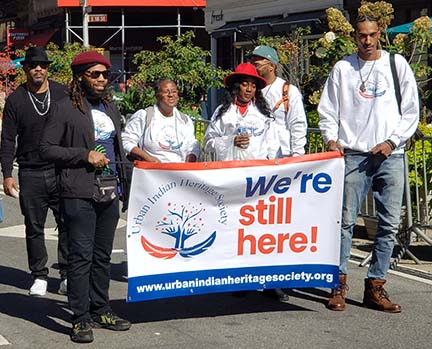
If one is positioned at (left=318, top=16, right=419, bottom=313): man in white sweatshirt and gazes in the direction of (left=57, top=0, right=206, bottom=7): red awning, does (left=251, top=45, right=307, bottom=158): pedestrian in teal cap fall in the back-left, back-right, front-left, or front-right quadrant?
front-left

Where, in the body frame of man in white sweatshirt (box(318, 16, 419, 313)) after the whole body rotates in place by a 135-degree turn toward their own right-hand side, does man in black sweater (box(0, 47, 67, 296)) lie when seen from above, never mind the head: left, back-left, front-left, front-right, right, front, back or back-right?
front-left

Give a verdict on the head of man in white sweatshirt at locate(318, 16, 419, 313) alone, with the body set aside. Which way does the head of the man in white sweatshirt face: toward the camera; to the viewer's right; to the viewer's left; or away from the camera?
toward the camera

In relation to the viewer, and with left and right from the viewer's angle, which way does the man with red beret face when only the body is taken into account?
facing the viewer and to the right of the viewer

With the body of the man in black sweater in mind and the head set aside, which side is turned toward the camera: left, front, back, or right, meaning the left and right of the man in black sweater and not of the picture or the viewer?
front

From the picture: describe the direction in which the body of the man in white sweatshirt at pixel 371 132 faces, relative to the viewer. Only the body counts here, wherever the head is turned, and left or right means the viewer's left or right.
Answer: facing the viewer

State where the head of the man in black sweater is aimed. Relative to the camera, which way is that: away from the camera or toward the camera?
toward the camera

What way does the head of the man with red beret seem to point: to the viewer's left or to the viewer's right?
to the viewer's right

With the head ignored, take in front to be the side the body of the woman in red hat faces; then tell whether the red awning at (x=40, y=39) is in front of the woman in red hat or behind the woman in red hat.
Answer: behind

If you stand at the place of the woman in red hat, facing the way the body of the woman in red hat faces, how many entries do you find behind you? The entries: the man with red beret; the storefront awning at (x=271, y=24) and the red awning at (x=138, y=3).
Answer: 2

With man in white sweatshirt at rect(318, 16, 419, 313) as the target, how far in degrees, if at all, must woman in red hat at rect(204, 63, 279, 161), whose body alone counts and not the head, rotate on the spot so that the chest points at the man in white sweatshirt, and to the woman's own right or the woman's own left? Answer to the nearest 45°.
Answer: approximately 90° to the woman's own left

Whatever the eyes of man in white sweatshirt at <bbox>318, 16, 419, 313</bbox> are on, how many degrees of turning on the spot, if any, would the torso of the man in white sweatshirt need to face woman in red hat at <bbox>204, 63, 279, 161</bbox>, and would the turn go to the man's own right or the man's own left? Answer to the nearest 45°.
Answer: approximately 90° to the man's own right
